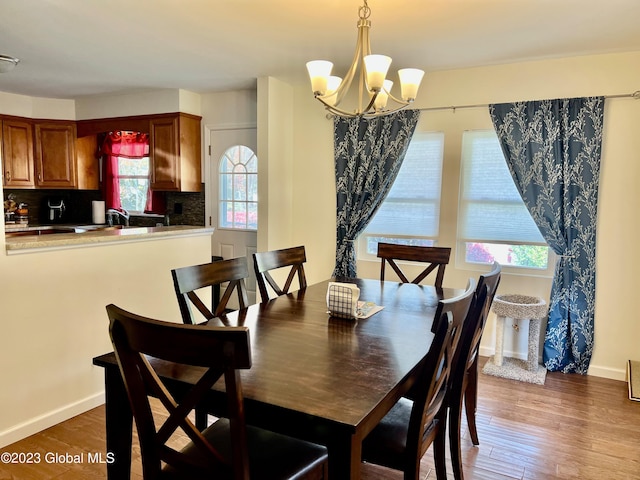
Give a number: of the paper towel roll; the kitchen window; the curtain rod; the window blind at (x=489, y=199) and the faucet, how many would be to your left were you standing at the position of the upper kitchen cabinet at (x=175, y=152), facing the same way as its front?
2

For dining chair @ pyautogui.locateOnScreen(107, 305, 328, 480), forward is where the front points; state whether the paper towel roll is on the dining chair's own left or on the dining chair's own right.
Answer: on the dining chair's own left

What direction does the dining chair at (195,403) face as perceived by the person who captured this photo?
facing away from the viewer and to the right of the viewer

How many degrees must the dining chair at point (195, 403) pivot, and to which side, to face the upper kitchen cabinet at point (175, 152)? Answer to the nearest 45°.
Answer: approximately 45° to its left

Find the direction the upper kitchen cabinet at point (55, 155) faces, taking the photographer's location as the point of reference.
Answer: facing the viewer

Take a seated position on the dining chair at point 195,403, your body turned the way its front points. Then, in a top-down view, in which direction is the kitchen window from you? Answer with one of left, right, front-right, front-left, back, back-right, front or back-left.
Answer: front-left

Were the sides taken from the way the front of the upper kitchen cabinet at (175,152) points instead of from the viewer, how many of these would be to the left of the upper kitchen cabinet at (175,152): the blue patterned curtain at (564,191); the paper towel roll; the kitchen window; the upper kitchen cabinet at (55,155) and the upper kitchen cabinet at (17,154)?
1

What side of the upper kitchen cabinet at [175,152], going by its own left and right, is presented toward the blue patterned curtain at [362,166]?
left

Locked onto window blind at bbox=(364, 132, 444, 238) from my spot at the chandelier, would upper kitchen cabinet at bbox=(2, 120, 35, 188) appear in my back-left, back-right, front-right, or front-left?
front-left

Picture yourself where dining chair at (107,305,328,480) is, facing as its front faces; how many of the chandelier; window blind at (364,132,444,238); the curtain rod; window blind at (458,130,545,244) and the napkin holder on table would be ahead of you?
5

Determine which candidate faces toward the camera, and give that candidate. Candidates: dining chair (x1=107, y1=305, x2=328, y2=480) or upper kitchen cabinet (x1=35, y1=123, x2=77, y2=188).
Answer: the upper kitchen cabinet

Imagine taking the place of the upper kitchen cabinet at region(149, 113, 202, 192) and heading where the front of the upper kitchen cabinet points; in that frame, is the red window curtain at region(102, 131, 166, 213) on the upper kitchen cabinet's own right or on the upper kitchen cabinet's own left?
on the upper kitchen cabinet's own right

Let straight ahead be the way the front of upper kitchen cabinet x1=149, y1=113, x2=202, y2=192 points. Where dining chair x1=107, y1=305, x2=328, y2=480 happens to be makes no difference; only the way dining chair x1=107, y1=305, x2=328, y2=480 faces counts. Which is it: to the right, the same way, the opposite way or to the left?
the opposite way

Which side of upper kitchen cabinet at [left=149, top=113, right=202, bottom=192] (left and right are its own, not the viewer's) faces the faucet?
right

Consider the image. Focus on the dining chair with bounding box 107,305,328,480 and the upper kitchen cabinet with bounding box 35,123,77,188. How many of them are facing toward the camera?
1

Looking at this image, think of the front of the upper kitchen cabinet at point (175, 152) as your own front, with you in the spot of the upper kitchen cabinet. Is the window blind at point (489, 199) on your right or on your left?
on your left

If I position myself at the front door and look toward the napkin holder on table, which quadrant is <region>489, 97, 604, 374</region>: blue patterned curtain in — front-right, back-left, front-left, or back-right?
front-left

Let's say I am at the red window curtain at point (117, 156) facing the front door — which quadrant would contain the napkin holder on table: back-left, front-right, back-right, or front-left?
front-right

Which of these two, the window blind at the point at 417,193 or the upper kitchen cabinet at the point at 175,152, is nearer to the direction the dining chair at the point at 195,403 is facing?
the window blind

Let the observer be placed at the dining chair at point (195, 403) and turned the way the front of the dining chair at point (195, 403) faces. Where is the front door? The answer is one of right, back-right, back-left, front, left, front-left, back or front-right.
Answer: front-left

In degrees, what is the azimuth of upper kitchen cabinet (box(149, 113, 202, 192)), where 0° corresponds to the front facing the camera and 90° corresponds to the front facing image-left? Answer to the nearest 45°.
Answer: approximately 45°

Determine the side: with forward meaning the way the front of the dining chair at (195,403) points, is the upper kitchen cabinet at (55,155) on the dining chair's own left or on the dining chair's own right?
on the dining chair's own left

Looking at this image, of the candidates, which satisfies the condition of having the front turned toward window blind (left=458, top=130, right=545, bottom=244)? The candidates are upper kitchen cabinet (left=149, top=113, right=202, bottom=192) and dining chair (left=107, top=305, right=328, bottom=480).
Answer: the dining chair
